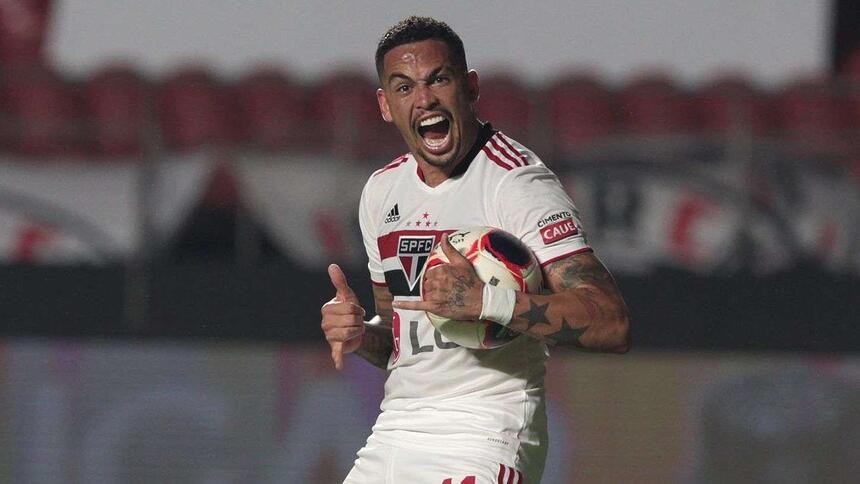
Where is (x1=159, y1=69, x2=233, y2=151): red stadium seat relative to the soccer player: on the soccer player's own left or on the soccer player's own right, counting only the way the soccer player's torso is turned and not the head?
on the soccer player's own right

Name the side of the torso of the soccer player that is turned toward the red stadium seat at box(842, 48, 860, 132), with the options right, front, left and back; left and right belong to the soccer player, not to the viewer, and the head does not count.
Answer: back

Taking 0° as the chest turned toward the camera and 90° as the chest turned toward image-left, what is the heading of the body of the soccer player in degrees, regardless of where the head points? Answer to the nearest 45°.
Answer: approximately 45°

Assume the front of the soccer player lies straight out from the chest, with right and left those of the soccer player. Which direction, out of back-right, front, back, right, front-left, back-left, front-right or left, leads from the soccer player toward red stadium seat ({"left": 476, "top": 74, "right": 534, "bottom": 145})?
back-right

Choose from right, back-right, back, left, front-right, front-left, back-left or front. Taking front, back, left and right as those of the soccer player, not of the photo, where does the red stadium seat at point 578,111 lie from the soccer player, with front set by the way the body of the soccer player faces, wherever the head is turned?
back-right

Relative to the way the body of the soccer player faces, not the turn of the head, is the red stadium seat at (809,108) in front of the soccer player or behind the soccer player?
behind
